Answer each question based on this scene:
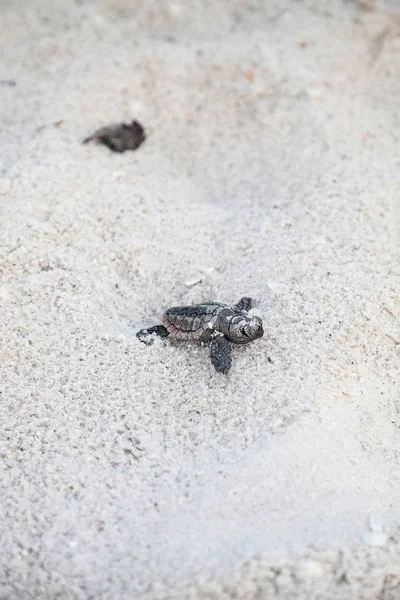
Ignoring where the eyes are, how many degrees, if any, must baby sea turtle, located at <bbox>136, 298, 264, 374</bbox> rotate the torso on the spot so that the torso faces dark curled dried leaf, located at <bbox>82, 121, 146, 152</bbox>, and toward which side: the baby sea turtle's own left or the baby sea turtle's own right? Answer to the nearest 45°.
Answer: approximately 135° to the baby sea turtle's own left

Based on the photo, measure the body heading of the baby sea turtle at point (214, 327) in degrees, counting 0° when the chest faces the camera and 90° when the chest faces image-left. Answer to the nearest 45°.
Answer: approximately 270°
